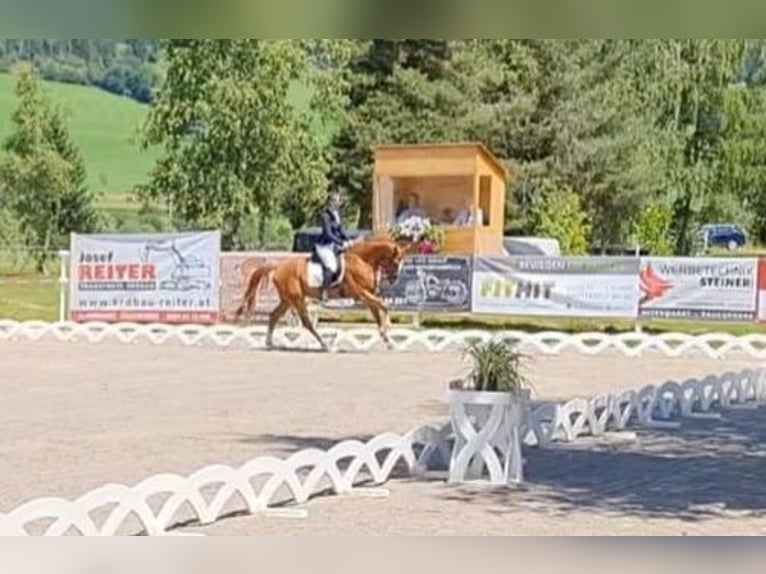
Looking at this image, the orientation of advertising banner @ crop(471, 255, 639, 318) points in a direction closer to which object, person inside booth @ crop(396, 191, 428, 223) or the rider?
the rider

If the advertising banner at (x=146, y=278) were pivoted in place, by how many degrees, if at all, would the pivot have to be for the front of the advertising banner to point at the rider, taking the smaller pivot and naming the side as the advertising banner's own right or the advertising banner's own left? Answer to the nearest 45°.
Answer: approximately 45° to the advertising banner's own left

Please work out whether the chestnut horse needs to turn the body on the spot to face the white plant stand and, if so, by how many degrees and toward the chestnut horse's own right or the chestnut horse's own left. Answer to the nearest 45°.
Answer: approximately 90° to the chestnut horse's own right

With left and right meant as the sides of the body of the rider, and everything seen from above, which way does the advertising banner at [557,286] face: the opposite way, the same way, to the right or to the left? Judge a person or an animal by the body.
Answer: to the right

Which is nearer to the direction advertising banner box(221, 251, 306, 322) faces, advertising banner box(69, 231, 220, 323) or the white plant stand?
the white plant stand

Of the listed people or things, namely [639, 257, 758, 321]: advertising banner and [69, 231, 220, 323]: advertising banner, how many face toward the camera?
2

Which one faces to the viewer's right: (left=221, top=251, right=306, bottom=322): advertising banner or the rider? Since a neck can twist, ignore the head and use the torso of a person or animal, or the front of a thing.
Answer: the rider

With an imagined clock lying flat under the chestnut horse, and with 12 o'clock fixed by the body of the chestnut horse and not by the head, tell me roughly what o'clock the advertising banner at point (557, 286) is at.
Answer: The advertising banner is roughly at 11 o'clock from the chestnut horse.

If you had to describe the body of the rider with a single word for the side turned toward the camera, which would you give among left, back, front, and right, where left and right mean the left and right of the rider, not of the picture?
right

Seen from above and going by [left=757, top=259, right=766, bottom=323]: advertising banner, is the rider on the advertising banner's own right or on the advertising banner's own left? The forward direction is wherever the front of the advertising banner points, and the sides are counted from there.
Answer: on the advertising banner's own right

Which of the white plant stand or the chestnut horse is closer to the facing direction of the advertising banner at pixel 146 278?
the white plant stand
